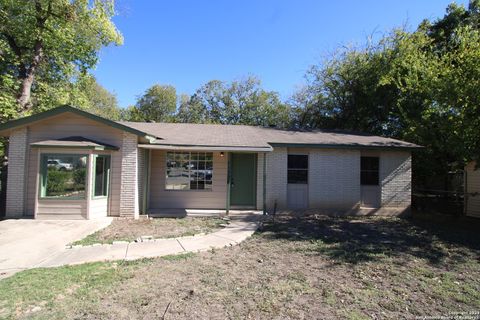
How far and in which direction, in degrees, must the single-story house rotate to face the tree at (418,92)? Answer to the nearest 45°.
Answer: approximately 90° to its left

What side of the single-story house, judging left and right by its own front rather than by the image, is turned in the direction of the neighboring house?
left

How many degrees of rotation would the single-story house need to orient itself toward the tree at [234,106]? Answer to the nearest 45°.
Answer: approximately 180°

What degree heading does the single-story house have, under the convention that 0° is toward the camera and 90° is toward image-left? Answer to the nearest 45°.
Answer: approximately 0°

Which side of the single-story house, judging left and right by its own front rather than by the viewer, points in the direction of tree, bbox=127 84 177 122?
back

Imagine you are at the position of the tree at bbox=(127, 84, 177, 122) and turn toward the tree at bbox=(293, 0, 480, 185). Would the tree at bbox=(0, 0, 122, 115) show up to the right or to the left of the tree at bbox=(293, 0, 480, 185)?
right

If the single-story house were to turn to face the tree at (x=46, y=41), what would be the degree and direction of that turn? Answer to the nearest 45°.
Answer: approximately 135° to its right
